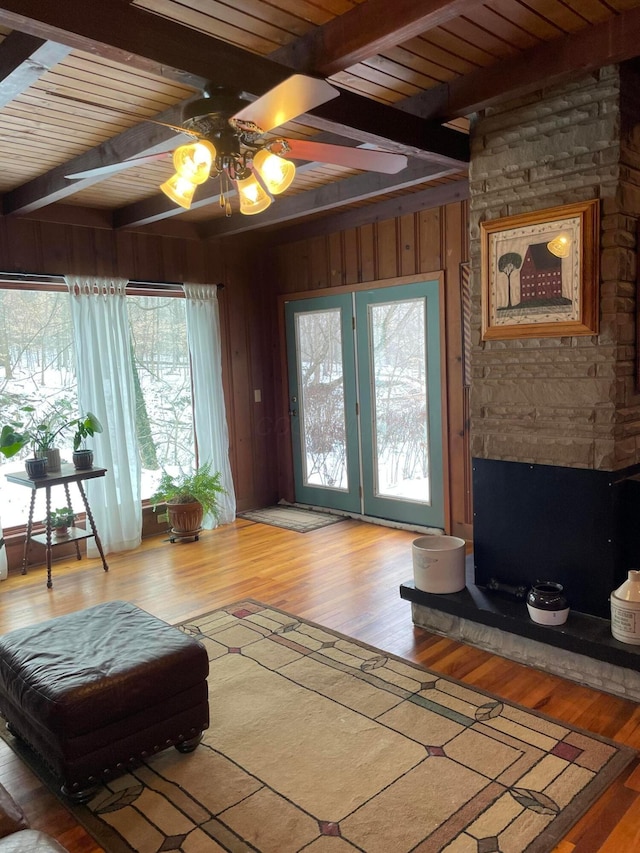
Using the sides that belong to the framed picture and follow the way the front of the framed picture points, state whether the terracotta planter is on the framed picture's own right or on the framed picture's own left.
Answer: on the framed picture's own right

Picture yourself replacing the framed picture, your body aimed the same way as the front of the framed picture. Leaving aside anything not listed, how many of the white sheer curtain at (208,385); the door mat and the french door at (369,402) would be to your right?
3

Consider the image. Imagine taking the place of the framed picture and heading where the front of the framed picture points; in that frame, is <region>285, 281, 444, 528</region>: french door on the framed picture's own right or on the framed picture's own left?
on the framed picture's own right

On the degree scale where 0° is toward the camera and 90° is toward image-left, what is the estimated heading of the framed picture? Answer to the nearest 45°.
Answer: approximately 45°

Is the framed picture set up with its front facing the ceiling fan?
yes

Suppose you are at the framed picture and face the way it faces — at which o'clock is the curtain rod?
The curtain rod is roughly at 2 o'clock from the framed picture.

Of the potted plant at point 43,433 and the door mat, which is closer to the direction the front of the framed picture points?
the potted plant
